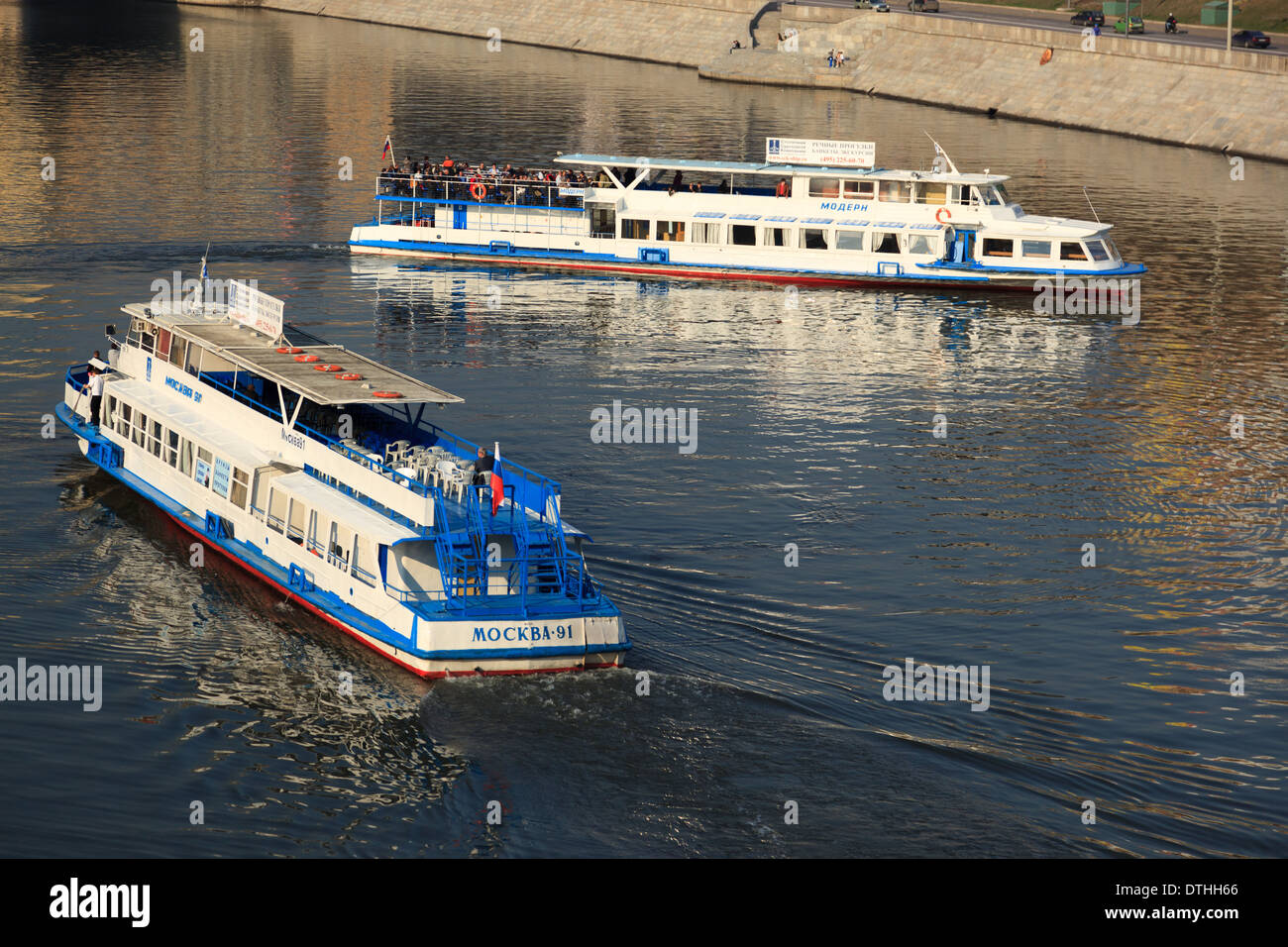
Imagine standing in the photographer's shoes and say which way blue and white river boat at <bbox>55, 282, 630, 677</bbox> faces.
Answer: facing away from the viewer and to the left of the viewer
